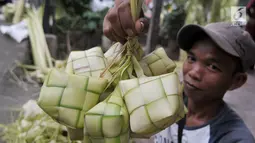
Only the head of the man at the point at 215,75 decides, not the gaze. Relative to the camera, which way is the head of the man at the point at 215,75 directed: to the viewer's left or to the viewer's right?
to the viewer's left

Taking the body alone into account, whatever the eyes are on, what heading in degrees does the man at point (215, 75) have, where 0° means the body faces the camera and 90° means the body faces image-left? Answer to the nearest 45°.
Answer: approximately 45°
